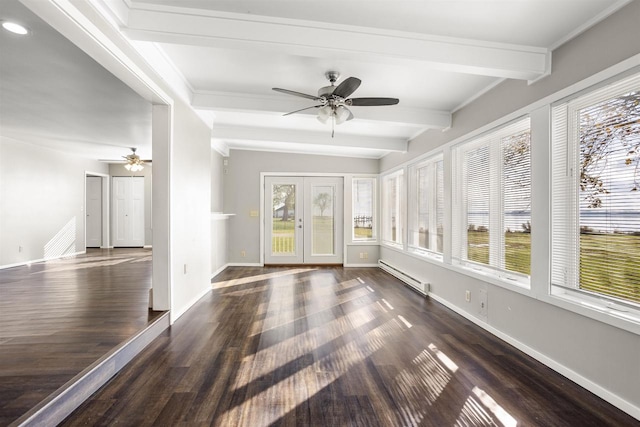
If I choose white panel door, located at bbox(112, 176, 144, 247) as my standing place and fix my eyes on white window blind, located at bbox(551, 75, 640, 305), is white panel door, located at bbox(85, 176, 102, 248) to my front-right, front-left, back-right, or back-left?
back-right

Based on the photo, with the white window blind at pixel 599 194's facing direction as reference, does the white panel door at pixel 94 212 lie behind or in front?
in front

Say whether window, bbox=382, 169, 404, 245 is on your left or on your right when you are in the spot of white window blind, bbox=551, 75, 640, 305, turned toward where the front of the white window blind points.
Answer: on your right

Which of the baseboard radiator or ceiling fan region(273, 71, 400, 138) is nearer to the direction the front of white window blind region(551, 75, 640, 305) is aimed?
the ceiling fan

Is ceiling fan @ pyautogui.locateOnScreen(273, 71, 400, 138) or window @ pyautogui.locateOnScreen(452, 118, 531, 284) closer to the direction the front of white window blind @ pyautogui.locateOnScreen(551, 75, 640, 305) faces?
the ceiling fan

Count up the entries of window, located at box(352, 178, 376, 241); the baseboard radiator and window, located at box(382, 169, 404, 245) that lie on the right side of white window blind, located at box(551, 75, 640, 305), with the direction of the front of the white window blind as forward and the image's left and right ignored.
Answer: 3

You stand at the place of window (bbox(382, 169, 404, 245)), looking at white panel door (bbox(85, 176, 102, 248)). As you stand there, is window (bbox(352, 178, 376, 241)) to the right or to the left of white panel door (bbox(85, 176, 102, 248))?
right

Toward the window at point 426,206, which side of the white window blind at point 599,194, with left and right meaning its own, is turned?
right

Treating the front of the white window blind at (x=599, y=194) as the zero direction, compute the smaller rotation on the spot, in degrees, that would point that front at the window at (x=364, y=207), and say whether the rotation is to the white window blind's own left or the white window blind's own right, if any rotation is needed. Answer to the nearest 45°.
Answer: approximately 90° to the white window blind's own right

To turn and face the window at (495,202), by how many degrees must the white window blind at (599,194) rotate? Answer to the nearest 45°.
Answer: approximately 90° to its right

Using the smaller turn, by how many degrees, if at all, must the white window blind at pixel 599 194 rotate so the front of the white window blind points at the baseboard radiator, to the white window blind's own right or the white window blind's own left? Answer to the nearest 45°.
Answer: approximately 90° to the white window blind's own right

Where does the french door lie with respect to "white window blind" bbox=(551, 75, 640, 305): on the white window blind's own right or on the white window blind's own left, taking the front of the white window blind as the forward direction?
on the white window blind's own right

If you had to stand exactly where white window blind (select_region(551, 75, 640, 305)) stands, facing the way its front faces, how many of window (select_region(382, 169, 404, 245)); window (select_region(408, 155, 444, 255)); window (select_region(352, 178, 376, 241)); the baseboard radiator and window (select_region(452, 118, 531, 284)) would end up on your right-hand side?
5

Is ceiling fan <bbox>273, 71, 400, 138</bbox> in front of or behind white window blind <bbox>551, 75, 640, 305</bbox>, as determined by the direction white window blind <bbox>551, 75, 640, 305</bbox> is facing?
in front

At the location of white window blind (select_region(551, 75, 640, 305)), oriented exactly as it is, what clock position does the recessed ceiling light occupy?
The recessed ceiling light is roughly at 12 o'clock from the white window blind.

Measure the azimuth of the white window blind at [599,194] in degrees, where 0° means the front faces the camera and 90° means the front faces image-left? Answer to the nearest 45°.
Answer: approximately 45°
